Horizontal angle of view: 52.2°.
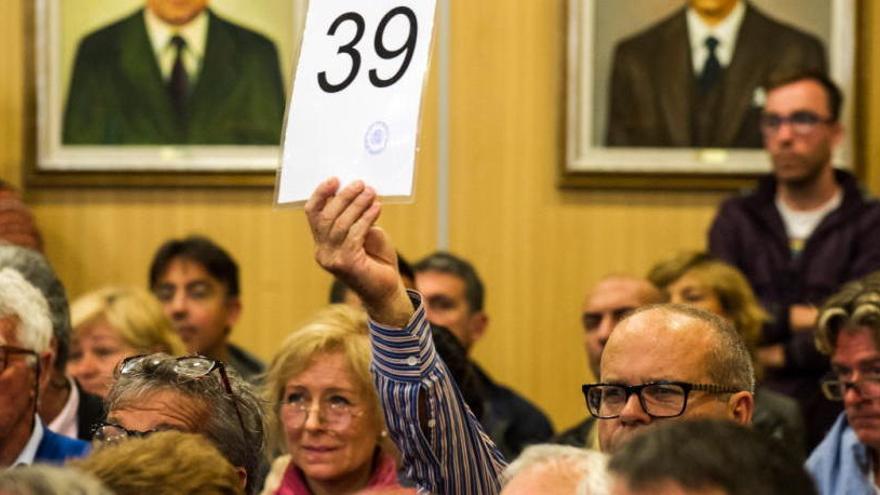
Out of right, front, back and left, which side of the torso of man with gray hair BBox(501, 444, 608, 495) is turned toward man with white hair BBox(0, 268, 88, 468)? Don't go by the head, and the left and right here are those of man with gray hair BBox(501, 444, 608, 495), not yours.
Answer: right

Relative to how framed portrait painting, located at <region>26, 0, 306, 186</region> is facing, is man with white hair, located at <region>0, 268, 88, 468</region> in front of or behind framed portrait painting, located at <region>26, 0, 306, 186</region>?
in front

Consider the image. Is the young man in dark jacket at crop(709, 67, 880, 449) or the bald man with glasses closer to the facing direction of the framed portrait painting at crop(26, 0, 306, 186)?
the bald man with glasses

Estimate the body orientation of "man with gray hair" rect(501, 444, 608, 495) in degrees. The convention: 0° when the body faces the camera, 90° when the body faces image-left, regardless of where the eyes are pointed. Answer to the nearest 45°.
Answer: approximately 45°

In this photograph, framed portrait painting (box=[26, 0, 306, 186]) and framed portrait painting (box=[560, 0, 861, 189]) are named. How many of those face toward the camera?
2
